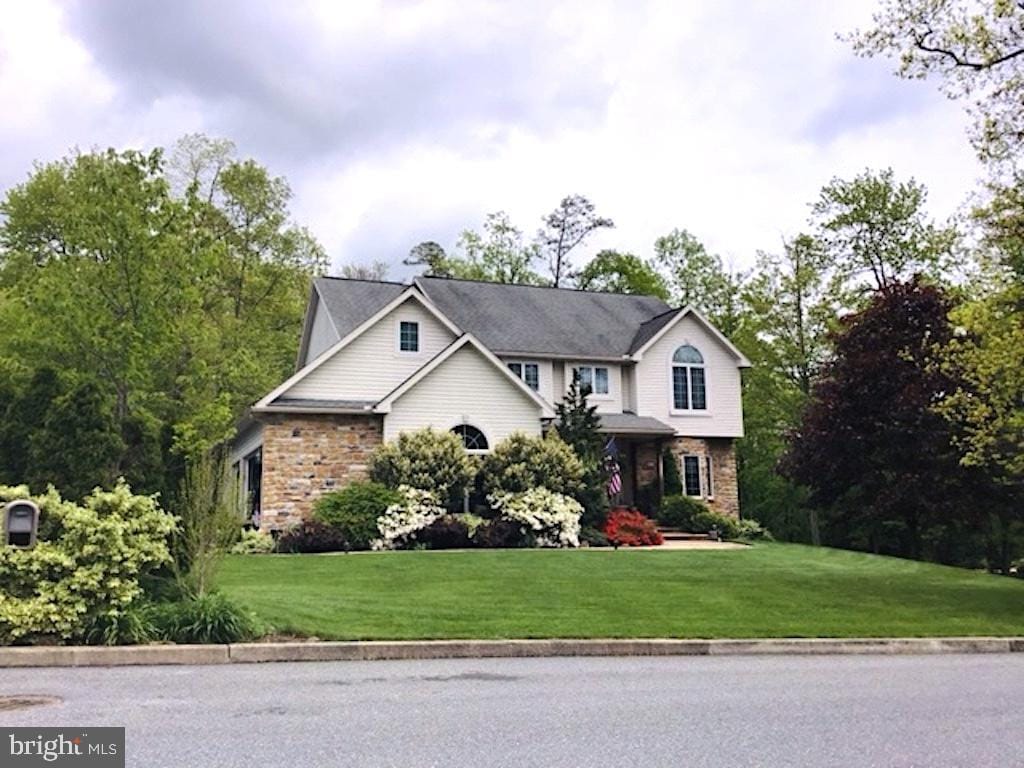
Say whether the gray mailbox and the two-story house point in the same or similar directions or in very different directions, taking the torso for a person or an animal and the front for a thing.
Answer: same or similar directions

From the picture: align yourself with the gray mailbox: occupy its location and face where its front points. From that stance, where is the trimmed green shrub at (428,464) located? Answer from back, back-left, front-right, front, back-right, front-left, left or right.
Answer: back-left

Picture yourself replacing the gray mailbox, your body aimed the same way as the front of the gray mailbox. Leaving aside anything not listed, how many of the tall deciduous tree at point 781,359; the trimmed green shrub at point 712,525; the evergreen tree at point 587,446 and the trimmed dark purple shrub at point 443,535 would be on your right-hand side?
0

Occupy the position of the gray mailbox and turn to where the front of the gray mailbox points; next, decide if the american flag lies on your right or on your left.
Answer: on your left

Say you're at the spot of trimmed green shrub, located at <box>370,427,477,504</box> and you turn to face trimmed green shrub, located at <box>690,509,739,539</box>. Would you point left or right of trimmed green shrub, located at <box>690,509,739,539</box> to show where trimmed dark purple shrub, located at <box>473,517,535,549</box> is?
right

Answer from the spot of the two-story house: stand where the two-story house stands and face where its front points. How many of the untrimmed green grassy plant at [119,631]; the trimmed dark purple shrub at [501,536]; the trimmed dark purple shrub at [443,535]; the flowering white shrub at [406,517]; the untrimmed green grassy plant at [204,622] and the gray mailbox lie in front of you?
6

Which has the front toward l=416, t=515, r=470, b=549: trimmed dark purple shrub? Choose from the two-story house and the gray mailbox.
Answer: the two-story house

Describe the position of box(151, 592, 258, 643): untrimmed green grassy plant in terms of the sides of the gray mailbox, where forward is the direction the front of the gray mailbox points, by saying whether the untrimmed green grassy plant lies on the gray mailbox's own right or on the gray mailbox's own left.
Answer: on the gray mailbox's own left

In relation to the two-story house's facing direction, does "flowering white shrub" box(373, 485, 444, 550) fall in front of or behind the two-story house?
in front

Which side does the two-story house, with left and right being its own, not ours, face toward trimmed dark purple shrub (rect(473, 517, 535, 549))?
front

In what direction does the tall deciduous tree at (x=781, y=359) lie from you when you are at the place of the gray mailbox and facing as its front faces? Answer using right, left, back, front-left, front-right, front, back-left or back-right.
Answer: back-left

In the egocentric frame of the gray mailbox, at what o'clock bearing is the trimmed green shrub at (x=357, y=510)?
The trimmed green shrub is roughly at 7 o'clock from the gray mailbox.

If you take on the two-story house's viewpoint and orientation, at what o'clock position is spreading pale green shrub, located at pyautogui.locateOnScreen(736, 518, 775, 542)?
The spreading pale green shrub is roughly at 9 o'clock from the two-story house.

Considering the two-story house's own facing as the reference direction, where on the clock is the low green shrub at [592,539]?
The low green shrub is roughly at 11 o'clock from the two-story house.

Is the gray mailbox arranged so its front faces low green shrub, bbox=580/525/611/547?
no

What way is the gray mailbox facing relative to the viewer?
toward the camera

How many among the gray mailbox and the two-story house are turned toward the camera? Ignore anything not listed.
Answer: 2

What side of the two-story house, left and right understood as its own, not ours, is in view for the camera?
front
